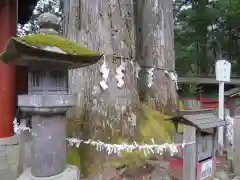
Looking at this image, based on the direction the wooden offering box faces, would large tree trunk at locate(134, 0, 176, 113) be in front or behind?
behind

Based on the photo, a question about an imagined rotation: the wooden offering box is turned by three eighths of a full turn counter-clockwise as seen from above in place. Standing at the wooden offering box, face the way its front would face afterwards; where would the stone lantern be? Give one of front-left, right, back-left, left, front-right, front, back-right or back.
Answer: back-left

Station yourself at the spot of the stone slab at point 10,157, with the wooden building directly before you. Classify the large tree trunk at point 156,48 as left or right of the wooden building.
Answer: right

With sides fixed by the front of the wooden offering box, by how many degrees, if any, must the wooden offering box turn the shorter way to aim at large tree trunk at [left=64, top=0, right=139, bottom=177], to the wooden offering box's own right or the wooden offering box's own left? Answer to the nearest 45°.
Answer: approximately 135° to the wooden offering box's own right

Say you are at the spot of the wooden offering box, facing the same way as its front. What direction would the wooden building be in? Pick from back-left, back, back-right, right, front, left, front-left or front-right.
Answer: back-left

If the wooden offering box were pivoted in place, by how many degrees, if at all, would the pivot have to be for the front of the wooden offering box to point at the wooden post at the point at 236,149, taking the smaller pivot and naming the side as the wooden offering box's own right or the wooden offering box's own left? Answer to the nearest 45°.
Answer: approximately 90° to the wooden offering box's own left
